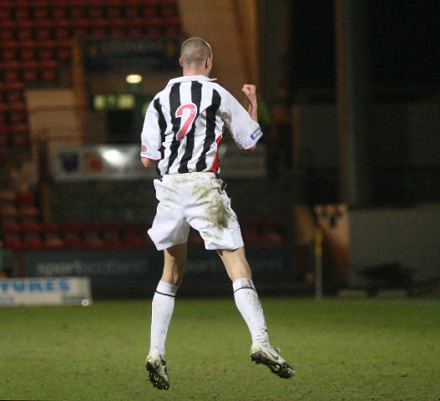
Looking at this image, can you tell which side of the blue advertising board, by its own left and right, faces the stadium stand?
back

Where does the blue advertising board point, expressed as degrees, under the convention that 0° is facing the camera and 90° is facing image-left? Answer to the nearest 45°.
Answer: approximately 0°

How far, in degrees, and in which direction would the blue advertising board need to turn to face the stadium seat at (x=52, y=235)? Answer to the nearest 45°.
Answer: approximately 135° to its right

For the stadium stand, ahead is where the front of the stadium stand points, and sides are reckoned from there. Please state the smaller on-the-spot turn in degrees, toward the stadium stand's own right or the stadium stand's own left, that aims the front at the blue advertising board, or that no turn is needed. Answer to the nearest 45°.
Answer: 0° — it already faces it

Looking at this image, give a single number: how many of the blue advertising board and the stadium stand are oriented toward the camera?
2

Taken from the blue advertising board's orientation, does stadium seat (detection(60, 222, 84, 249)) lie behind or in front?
behind
